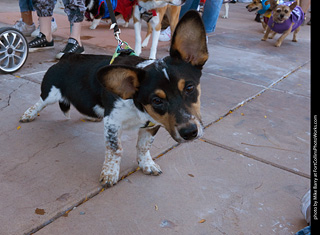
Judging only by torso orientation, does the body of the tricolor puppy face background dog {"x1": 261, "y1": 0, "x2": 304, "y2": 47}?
no

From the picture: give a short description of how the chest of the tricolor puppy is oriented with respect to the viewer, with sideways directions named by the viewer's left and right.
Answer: facing the viewer and to the right of the viewer

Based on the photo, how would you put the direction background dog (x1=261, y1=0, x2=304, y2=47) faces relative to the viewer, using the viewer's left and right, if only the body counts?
facing the viewer and to the left of the viewer

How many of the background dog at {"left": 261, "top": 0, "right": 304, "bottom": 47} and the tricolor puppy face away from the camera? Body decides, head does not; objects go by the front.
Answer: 0

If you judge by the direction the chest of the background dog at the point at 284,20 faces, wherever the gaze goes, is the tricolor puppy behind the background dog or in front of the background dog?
in front
